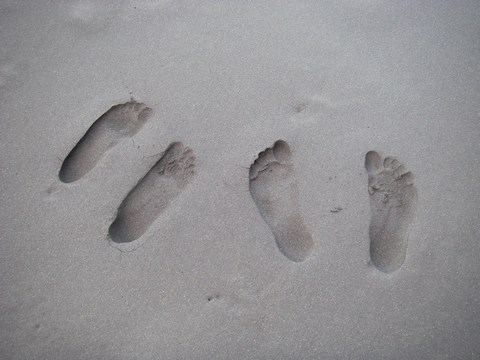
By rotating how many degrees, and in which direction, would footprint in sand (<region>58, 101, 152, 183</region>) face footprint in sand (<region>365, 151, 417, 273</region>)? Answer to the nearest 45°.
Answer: approximately 90° to its right

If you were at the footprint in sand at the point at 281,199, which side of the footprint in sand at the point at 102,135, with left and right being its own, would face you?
right

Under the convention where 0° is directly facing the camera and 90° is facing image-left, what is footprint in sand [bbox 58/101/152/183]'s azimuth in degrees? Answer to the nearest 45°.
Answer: approximately 225°

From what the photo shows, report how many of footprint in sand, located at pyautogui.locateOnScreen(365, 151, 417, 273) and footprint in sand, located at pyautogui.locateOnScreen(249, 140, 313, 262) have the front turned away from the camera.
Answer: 2

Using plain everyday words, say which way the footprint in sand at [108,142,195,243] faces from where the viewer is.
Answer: facing away from the viewer and to the right of the viewer

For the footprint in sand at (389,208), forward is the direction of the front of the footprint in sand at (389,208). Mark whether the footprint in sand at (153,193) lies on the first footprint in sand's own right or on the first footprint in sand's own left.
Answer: on the first footprint in sand's own left

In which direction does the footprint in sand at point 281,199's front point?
away from the camera

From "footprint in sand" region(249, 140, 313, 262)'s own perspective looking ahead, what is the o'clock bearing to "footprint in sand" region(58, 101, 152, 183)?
"footprint in sand" region(58, 101, 152, 183) is roughly at 9 o'clock from "footprint in sand" region(249, 140, 313, 262).

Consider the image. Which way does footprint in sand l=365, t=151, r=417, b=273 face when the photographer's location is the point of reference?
facing away from the viewer
